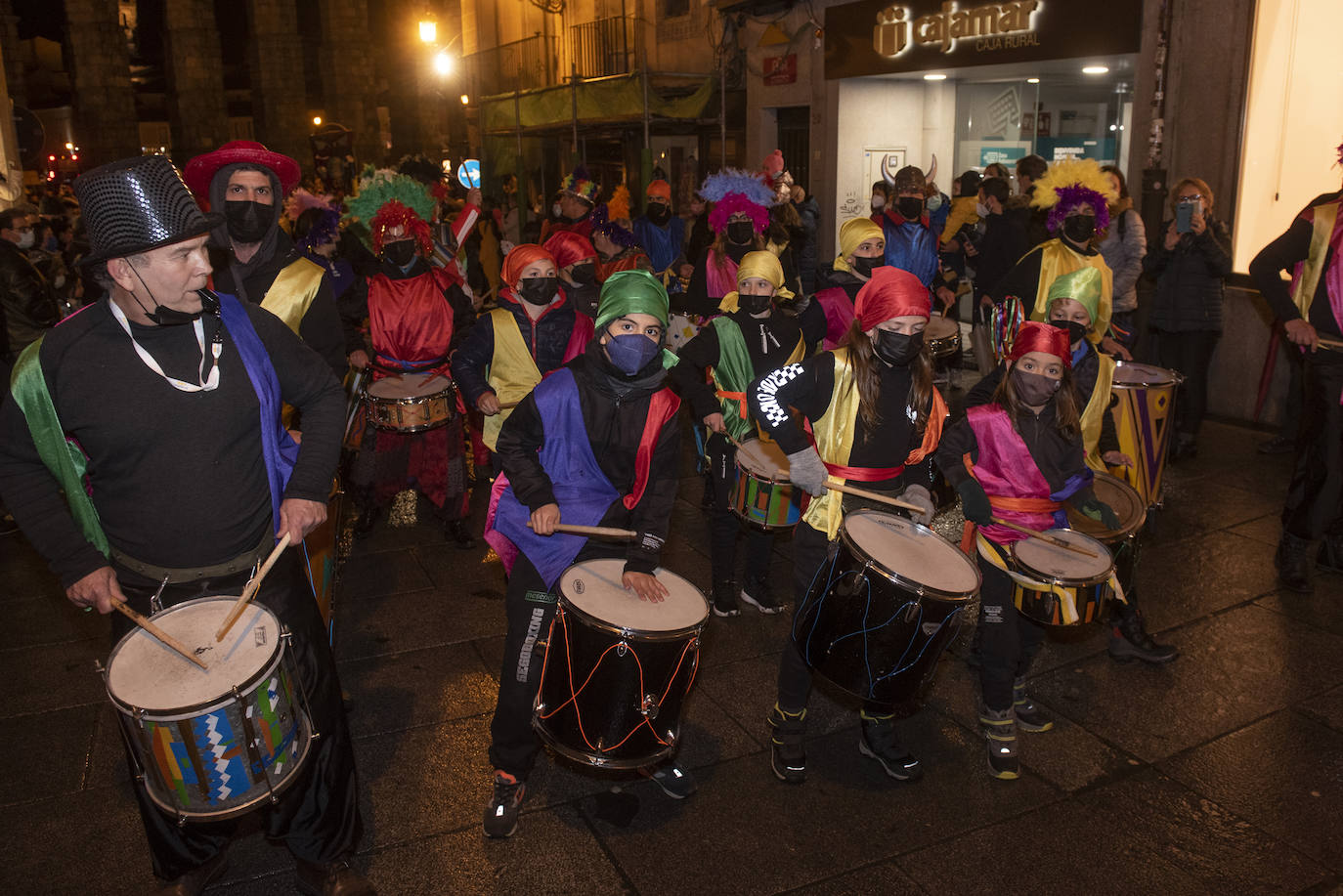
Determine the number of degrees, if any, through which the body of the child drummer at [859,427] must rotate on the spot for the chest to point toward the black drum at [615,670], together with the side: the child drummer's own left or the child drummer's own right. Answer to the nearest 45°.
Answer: approximately 90° to the child drummer's own right

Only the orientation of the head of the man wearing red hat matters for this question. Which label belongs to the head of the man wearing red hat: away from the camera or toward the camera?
toward the camera

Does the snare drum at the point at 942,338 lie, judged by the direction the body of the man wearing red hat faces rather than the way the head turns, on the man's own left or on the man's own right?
on the man's own left

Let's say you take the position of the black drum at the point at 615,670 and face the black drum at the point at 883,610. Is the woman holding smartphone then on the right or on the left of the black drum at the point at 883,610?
left

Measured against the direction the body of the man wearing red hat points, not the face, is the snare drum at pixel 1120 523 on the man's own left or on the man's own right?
on the man's own left

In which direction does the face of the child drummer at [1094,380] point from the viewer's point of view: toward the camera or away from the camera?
toward the camera

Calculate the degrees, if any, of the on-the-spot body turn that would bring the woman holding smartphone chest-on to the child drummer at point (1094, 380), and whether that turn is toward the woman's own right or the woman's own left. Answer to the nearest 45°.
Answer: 0° — they already face them

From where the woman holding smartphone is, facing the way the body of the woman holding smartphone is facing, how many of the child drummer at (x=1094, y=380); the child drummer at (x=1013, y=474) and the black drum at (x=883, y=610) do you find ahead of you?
3

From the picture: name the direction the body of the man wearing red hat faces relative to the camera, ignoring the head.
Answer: toward the camera

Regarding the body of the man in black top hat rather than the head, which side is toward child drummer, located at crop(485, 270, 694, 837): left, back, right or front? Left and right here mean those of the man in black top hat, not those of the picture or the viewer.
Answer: left

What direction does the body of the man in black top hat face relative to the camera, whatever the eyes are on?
toward the camera

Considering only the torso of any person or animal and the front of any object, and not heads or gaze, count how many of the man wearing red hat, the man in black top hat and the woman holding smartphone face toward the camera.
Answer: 3

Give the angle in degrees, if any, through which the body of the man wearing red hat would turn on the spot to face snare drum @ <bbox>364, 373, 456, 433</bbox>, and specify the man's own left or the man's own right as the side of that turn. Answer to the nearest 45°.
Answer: approximately 135° to the man's own left

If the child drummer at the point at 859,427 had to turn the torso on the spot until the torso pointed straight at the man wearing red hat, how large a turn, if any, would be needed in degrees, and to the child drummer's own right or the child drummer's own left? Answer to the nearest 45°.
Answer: approximately 135° to the child drummer's own right

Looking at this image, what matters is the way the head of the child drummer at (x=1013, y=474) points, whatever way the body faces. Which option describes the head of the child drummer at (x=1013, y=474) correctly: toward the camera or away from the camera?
toward the camera

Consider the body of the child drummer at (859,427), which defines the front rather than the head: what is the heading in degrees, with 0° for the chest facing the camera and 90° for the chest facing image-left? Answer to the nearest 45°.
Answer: approximately 315°

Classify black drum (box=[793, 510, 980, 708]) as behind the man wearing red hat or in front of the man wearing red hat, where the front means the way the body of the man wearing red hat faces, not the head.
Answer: in front

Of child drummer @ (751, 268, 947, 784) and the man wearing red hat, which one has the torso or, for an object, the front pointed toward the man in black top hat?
the man wearing red hat
